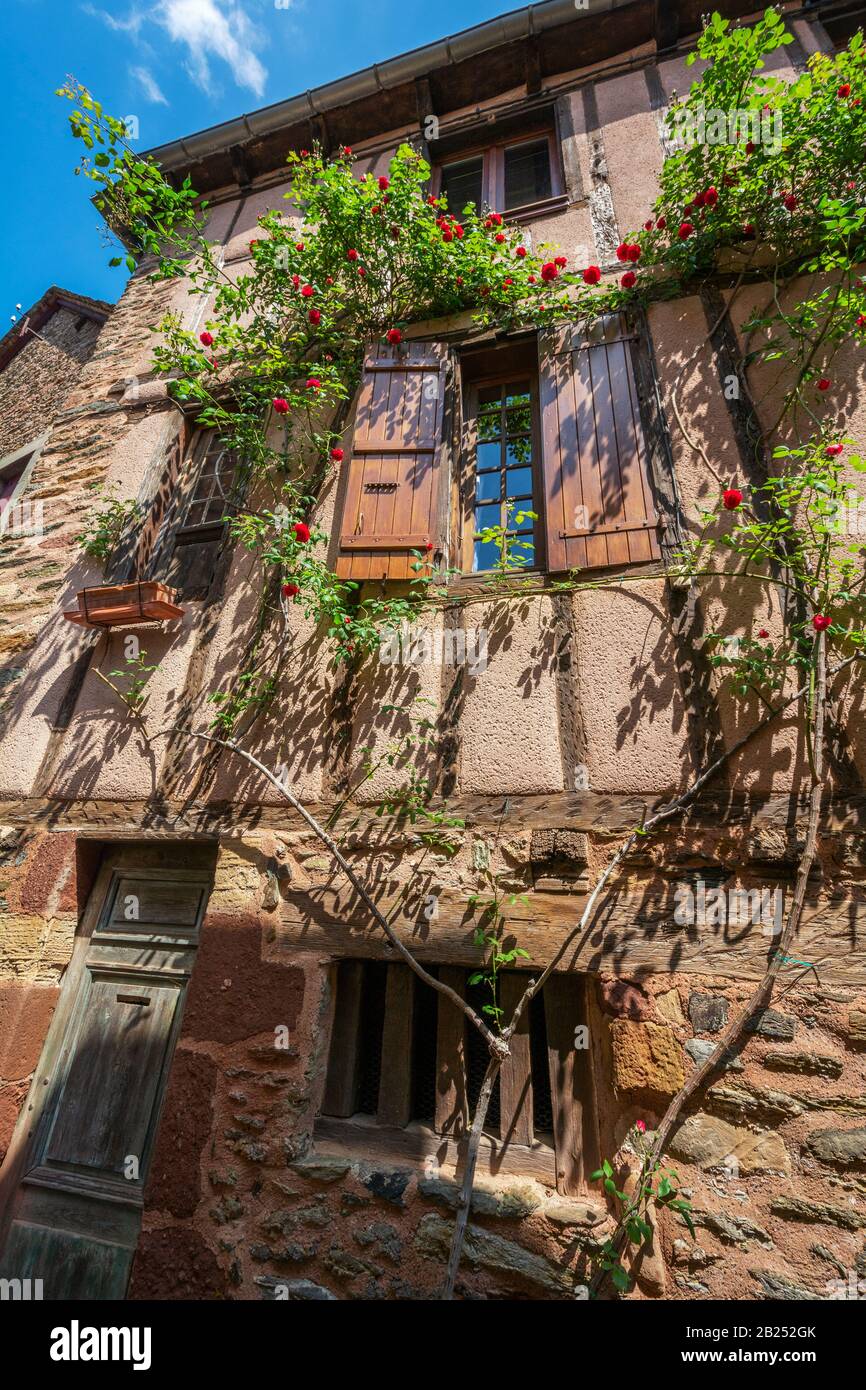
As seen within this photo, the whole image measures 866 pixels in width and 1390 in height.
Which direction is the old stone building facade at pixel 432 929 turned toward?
toward the camera
